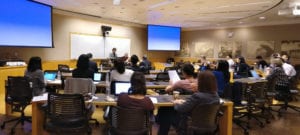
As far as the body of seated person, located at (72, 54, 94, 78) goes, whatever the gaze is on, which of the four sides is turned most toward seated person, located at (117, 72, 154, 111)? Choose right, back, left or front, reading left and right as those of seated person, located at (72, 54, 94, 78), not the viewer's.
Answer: back

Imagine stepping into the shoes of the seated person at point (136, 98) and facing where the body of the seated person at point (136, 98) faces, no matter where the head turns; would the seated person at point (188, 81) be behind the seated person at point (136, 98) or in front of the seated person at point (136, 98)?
in front

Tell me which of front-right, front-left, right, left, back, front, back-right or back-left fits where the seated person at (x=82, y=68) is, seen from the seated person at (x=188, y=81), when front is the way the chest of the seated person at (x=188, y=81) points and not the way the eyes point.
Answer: front-left

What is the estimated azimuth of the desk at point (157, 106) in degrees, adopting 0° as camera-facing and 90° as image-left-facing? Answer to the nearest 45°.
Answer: approximately 0°

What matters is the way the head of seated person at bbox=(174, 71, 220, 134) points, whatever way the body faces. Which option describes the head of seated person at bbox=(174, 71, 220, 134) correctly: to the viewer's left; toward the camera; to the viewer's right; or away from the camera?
away from the camera

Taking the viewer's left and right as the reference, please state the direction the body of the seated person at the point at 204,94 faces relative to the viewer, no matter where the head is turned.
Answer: facing away from the viewer and to the left of the viewer

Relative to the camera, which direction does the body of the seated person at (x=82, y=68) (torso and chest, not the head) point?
away from the camera

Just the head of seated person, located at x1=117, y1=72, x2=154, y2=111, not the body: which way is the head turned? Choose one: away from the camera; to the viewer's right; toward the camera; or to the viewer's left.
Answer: away from the camera

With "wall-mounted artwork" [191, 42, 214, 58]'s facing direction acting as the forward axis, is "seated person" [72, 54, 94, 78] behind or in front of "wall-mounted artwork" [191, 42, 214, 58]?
in front

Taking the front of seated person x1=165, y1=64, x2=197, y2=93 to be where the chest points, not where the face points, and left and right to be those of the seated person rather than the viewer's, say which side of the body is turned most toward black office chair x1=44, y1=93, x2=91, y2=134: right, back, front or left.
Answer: left

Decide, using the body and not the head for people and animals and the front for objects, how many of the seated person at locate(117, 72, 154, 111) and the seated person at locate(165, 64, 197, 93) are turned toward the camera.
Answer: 0

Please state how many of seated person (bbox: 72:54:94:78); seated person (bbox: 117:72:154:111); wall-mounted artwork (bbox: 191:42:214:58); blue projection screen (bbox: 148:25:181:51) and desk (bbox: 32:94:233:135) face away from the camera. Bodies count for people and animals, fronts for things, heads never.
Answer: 2

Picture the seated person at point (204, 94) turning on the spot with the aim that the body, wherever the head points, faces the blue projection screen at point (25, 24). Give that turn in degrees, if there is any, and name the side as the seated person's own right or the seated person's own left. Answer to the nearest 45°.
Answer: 0° — they already face it

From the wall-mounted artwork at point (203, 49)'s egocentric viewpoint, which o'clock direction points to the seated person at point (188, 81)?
The seated person is roughly at 12 o'clock from the wall-mounted artwork.

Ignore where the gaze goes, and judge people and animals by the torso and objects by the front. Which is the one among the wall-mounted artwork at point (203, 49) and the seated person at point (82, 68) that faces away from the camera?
the seated person
